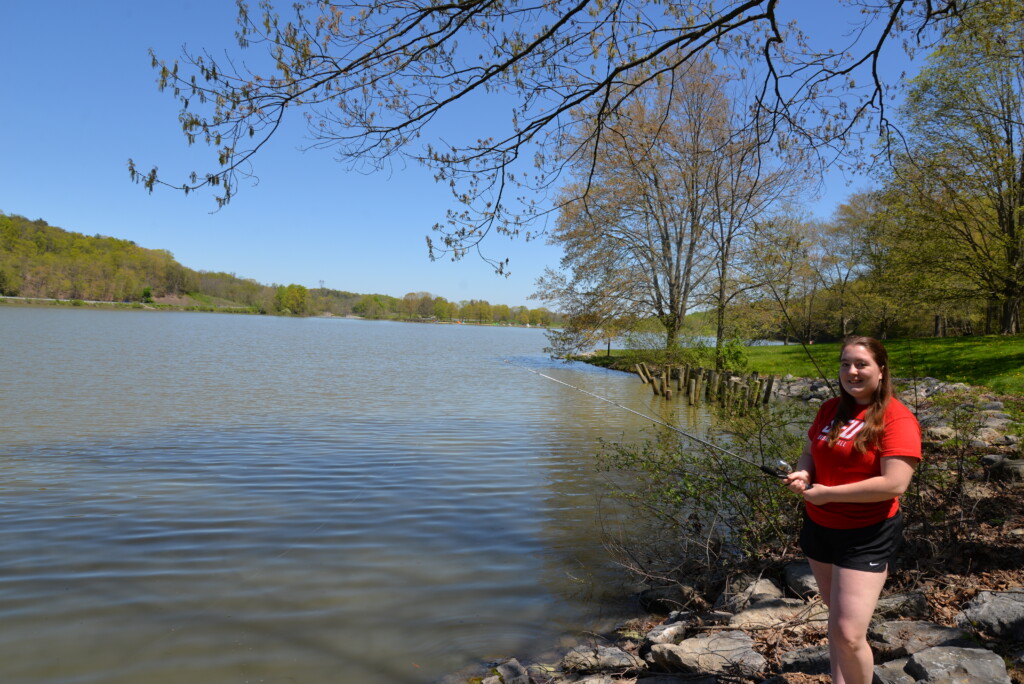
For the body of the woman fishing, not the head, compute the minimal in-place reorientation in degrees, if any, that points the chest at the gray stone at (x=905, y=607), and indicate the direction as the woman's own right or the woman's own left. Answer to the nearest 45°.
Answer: approximately 135° to the woman's own right

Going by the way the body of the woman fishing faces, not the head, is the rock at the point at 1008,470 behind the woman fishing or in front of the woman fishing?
behind

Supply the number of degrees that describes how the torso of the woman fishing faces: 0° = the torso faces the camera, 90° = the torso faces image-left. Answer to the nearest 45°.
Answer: approximately 45°

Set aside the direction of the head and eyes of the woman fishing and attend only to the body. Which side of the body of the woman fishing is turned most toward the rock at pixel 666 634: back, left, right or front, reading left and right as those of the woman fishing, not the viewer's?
right

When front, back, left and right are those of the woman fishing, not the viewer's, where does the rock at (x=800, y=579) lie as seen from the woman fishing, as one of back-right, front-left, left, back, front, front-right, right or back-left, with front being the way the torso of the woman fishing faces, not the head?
back-right

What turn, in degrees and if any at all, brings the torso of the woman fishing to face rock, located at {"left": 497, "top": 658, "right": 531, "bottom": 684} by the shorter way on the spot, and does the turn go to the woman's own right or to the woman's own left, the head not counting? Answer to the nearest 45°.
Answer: approximately 45° to the woman's own right
